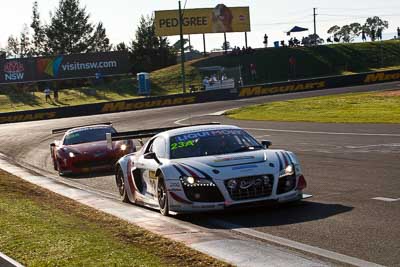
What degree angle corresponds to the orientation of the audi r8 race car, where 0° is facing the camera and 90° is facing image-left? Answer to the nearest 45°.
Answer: approximately 315°

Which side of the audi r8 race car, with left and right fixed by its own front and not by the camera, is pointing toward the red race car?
back
